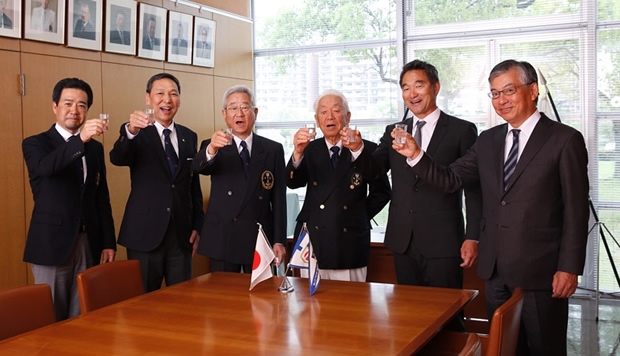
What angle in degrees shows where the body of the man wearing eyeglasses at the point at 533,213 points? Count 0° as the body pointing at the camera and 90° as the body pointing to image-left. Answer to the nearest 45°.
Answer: approximately 45°

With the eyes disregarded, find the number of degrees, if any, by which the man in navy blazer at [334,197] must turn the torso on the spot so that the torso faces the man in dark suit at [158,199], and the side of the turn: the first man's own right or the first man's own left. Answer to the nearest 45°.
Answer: approximately 90° to the first man's own right

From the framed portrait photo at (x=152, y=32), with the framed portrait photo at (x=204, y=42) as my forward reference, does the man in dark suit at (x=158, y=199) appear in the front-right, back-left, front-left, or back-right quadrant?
back-right

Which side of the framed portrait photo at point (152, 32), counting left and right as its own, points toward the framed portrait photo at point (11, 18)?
right

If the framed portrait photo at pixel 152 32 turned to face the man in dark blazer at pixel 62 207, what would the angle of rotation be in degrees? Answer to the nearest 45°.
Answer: approximately 45° to its right

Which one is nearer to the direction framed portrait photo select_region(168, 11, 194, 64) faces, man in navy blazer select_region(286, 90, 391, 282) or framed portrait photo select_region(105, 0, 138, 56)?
the man in navy blazer

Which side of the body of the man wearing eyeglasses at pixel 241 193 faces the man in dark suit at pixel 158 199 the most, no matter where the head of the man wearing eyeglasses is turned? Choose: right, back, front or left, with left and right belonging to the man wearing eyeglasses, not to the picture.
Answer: right

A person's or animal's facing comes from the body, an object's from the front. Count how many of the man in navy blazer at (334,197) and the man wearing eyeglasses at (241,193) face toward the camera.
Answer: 2

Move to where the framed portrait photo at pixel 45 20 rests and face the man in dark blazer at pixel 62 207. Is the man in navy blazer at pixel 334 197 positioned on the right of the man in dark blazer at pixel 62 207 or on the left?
left

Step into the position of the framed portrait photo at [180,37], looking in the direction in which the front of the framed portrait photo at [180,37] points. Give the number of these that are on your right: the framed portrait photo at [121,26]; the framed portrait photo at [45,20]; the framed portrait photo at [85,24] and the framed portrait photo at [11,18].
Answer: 4
